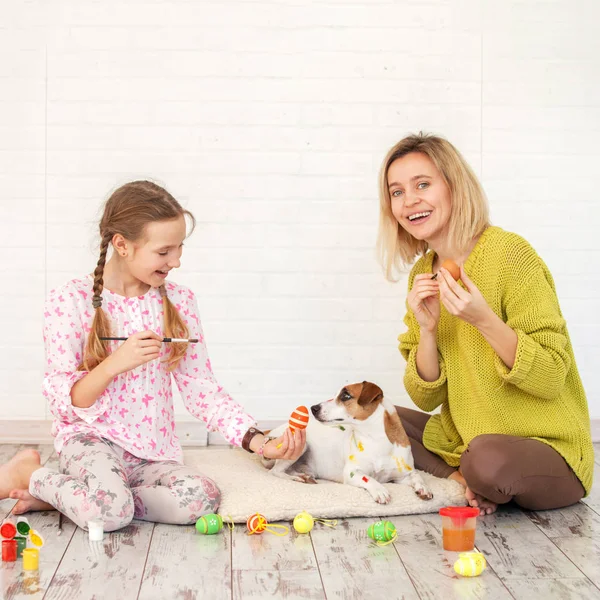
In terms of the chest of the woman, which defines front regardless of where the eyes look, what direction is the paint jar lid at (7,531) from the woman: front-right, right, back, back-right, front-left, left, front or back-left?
front

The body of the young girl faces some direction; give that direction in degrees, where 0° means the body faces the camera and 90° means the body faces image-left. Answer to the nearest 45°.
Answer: approximately 315°

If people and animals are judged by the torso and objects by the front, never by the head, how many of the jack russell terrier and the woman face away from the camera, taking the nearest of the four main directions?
0

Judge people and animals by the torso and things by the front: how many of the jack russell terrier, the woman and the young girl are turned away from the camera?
0

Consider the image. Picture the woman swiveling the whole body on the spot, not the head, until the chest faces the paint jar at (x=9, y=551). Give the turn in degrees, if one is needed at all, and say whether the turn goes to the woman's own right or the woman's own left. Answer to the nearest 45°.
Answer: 0° — they already face it

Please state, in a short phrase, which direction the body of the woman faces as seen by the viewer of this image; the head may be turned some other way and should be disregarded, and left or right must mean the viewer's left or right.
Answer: facing the viewer and to the left of the viewer

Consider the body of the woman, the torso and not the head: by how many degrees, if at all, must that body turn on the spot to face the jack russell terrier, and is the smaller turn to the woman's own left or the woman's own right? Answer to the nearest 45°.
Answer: approximately 45° to the woman's own right

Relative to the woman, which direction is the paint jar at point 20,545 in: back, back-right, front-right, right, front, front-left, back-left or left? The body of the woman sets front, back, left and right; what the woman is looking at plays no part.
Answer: front
